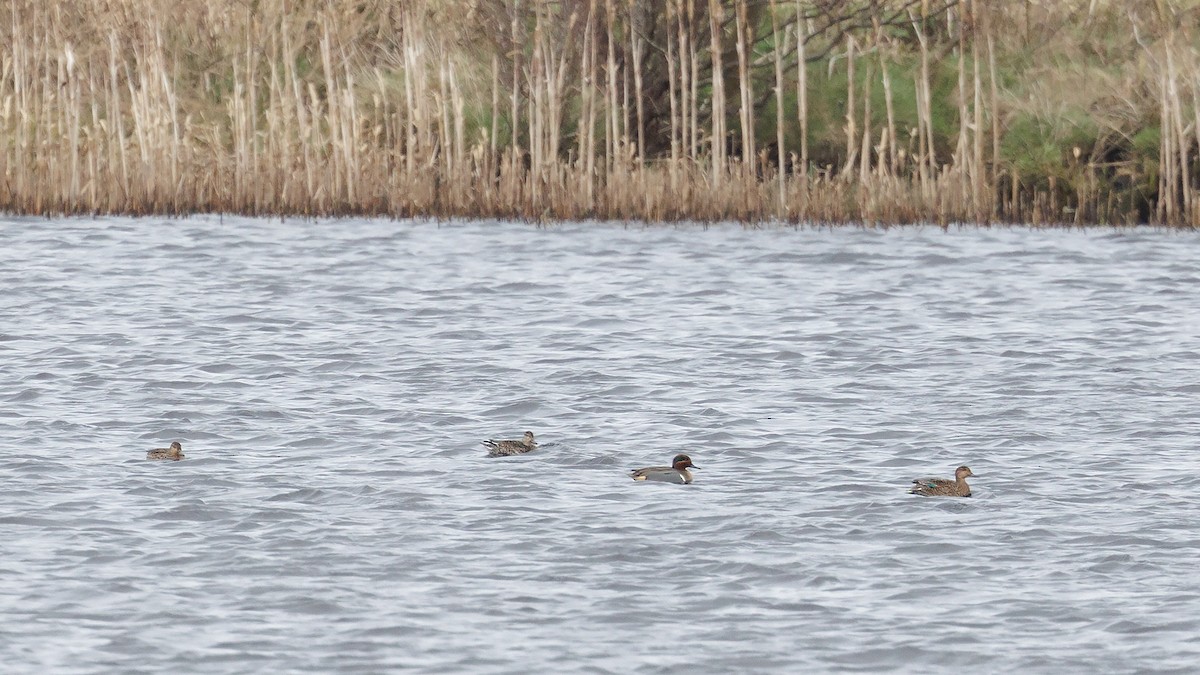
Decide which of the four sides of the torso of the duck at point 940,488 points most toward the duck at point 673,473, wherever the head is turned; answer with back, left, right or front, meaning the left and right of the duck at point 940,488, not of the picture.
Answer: back

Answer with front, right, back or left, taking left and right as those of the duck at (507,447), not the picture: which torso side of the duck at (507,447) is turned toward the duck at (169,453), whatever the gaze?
back

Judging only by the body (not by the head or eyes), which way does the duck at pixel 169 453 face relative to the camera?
to the viewer's right

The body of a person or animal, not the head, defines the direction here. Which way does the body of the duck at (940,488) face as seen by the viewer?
to the viewer's right

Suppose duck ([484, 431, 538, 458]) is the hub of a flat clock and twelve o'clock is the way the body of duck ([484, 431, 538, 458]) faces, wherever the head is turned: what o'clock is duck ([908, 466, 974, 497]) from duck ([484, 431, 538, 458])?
duck ([908, 466, 974, 497]) is roughly at 1 o'clock from duck ([484, 431, 538, 458]).

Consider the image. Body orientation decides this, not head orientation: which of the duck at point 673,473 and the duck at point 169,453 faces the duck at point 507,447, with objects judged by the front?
the duck at point 169,453

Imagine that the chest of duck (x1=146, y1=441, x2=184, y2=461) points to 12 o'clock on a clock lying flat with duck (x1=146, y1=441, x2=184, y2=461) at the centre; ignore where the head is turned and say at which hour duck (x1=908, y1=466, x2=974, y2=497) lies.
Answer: duck (x1=908, y1=466, x2=974, y2=497) is roughly at 1 o'clock from duck (x1=146, y1=441, x2=184, y2=461).

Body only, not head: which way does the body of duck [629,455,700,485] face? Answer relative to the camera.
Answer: to the viewer's right

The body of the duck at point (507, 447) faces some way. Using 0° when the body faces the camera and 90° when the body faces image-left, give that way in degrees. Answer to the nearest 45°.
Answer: approximately 270°

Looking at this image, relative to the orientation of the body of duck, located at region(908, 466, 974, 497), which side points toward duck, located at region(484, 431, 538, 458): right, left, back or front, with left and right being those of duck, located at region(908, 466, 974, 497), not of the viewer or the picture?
back

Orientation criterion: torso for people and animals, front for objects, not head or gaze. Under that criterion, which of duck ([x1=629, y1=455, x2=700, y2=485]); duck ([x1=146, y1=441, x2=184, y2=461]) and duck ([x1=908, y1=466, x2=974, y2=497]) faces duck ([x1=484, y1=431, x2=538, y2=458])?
duck ([x1=146, y1=441, x2=184, y2=461])
